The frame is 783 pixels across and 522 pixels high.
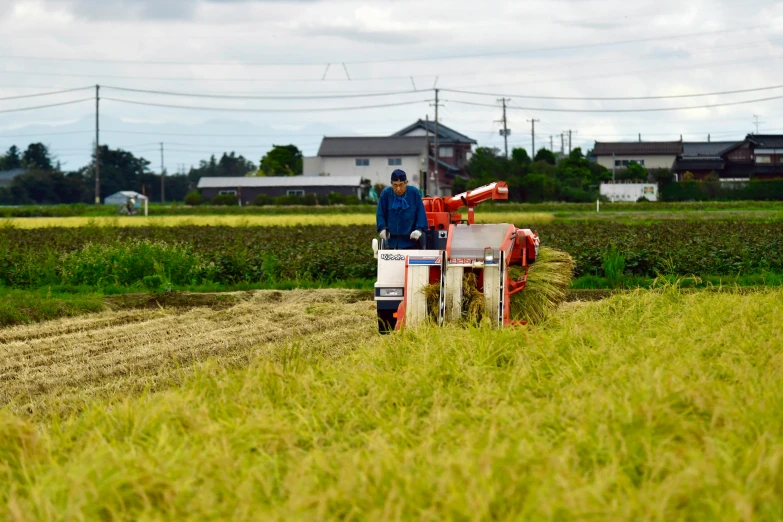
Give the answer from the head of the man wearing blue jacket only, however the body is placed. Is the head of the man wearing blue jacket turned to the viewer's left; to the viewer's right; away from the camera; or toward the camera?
toward the camera

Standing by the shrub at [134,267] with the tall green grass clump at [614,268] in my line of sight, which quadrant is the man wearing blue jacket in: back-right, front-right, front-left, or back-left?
front-right

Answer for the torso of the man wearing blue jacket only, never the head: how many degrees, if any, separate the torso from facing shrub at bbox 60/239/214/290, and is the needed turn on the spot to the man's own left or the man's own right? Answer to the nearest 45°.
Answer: approximately 135° to the man's own right

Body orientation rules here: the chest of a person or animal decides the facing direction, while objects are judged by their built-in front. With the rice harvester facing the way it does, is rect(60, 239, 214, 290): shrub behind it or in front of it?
behind

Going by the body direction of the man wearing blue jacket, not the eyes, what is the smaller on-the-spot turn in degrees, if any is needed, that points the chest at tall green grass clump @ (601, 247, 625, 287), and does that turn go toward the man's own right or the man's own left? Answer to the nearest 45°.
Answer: approximately 135° to the man's own left

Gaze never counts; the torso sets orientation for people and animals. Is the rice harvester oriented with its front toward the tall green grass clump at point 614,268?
no

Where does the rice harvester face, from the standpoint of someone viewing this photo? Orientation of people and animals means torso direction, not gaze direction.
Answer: facing the viewer

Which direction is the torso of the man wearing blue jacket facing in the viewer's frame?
toward the camera
